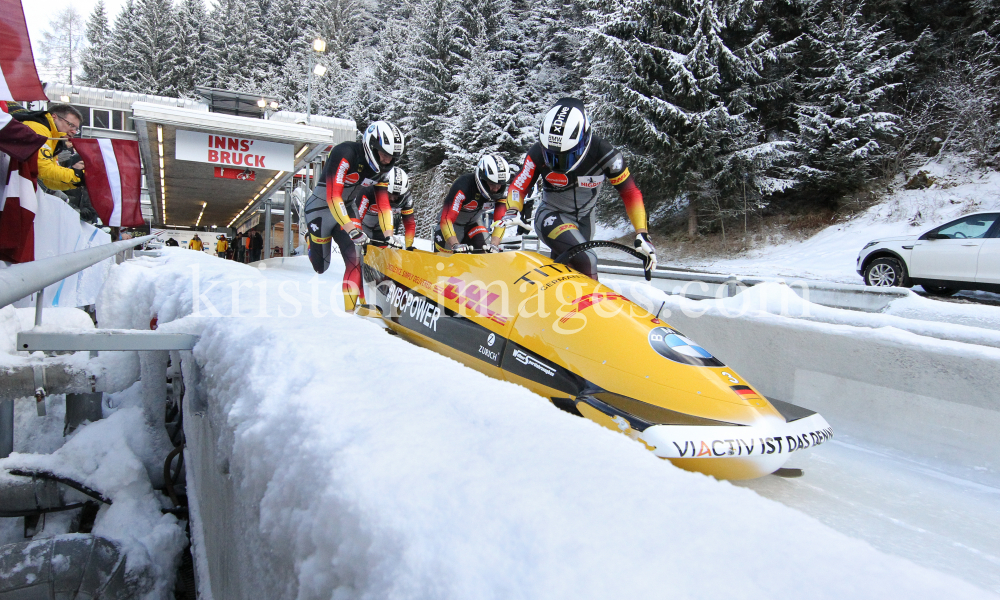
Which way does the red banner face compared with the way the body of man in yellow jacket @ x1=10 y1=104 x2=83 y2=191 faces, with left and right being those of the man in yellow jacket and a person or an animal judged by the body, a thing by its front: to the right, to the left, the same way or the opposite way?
to the right

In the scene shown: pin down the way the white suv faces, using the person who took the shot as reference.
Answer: facing to the left of the viewer

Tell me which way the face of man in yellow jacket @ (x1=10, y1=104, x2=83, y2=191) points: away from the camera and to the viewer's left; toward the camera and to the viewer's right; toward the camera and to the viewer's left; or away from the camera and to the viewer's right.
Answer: toward the camera and to the viewer's right

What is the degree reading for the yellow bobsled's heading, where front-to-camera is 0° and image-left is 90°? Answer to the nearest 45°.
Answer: approximately 315°

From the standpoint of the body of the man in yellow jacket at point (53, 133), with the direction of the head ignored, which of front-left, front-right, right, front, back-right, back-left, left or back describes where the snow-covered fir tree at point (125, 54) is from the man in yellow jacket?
left

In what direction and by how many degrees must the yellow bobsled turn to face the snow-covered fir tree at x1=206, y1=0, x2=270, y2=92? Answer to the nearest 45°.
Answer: approximately 180°

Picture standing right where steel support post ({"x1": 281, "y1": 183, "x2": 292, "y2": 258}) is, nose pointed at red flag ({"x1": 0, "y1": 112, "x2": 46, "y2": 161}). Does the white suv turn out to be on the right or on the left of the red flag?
left

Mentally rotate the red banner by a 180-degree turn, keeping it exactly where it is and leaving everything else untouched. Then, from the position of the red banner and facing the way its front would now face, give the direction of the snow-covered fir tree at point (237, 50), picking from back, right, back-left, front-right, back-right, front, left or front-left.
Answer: front

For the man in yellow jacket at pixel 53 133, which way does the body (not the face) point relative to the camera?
to the viewer's right

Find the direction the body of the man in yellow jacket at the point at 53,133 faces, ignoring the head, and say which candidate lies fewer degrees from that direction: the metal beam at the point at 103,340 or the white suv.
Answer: the white suv

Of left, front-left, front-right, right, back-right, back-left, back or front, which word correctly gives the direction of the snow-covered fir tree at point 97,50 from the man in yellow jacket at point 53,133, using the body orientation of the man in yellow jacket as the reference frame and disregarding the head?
left

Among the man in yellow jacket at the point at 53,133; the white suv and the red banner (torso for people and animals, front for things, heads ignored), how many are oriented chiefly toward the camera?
1

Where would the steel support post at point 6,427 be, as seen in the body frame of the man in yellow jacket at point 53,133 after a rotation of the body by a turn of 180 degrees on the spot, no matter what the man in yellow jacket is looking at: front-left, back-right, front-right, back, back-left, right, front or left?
left
